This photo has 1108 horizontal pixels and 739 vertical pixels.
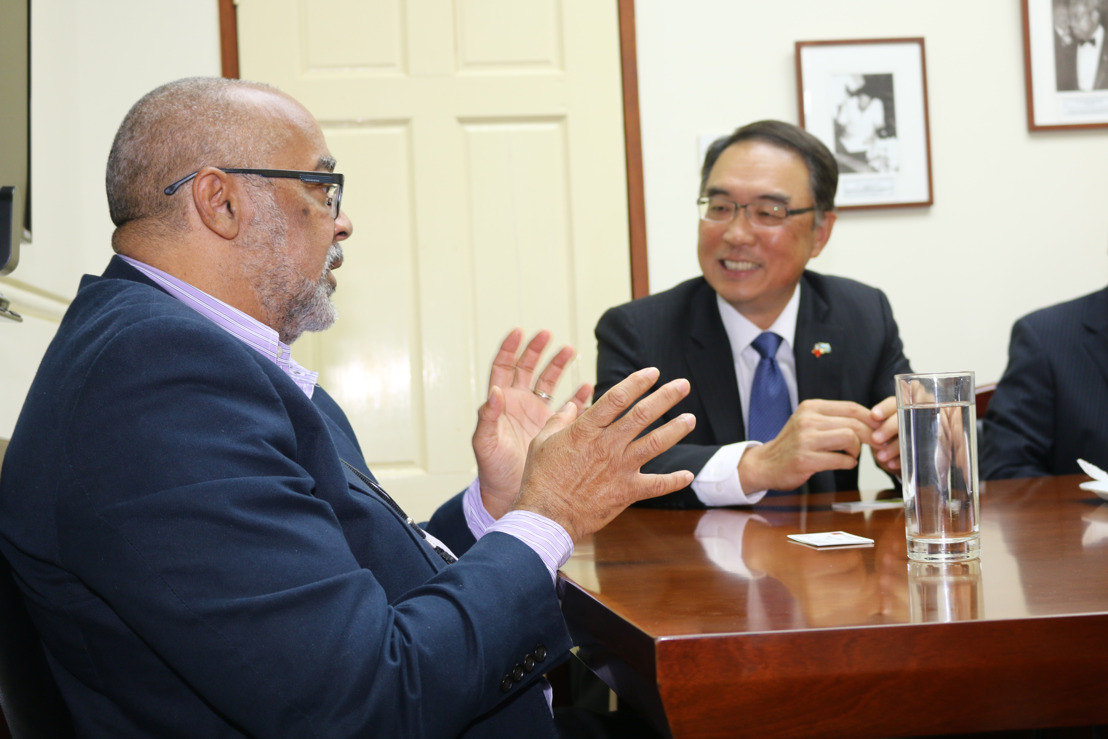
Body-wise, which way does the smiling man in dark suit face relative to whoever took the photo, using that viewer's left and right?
facing the viewer

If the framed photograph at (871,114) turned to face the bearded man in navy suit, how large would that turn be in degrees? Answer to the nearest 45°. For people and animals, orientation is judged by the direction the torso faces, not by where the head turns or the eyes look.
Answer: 0° — it already faces them

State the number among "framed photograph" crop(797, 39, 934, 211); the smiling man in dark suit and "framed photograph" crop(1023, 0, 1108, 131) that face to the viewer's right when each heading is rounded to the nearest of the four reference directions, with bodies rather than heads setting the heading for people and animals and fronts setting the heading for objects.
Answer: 0

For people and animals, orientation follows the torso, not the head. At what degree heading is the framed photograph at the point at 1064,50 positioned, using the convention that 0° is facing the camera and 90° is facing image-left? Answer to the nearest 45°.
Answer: approximately 0°

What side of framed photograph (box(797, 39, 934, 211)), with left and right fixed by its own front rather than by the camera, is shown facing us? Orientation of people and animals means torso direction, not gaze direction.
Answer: front

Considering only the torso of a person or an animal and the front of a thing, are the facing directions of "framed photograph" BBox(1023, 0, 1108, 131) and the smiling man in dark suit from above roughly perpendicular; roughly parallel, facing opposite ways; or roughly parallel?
roughly parallel

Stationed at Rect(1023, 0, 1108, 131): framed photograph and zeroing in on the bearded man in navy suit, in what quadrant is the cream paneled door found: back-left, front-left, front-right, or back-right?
front-right

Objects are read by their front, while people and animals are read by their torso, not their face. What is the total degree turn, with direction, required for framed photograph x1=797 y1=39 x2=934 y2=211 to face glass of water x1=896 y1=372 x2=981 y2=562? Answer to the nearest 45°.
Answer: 0° — it already faces it

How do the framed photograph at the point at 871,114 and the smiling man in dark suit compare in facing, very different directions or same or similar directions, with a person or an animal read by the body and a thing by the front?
same or similar directions

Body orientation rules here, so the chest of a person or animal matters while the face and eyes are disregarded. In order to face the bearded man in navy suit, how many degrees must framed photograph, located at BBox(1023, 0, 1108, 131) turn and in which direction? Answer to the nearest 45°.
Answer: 0° — it already faces them

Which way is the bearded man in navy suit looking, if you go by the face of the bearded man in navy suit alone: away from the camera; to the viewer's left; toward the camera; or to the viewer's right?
to the viewer's right

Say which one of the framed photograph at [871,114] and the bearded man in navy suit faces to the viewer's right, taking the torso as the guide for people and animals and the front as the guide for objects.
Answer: the bearded man in navy suit

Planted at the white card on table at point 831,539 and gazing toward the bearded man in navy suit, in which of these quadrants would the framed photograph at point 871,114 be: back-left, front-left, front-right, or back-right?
back-right

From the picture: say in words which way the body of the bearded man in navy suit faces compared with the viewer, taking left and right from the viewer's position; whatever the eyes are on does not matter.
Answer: facing to the right of the viewer

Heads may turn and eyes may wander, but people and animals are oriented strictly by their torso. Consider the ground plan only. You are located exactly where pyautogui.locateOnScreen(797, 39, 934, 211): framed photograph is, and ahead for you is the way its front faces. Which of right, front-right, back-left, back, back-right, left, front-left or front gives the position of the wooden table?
front
